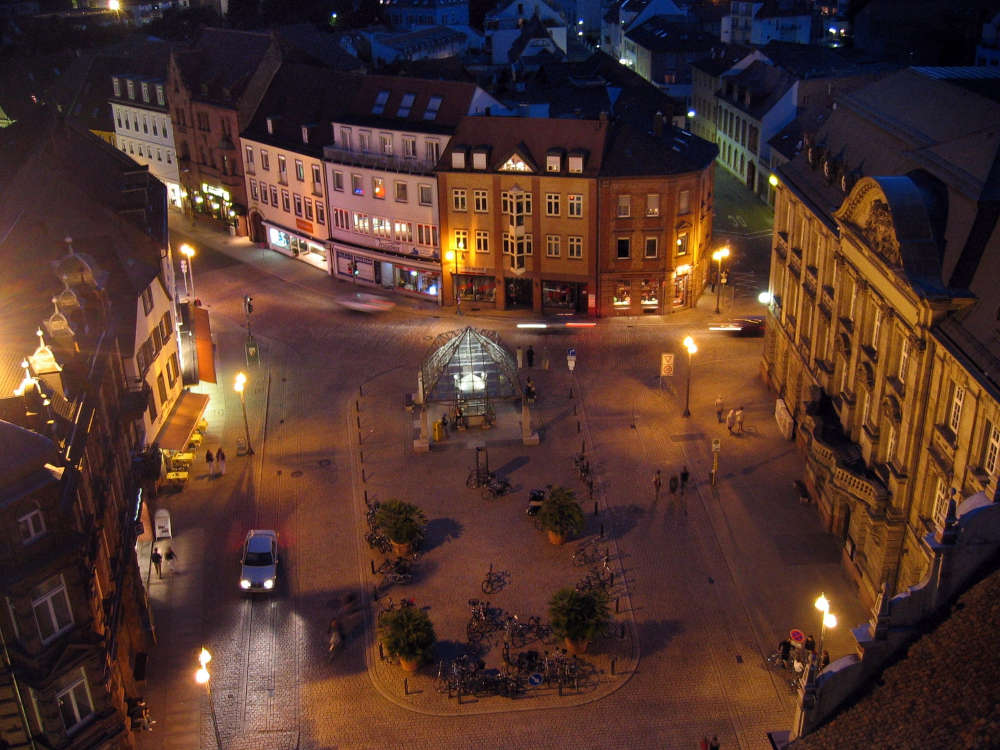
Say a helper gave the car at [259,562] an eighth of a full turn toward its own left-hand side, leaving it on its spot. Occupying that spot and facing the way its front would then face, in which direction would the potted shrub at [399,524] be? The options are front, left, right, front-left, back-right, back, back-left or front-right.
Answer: front-left

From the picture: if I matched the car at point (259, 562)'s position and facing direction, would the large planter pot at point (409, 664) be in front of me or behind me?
in front

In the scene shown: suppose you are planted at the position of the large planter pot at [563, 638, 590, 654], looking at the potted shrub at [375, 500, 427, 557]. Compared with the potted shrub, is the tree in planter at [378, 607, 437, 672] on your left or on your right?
left

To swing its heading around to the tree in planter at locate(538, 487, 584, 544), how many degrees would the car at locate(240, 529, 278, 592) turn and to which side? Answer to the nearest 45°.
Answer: approximately 90° to its left

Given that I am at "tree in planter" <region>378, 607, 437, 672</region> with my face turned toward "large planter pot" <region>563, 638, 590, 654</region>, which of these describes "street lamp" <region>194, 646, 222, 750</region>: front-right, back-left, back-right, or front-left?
back-right

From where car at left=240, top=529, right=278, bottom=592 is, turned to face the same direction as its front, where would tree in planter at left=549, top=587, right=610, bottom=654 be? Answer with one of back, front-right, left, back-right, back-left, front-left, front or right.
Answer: front-left

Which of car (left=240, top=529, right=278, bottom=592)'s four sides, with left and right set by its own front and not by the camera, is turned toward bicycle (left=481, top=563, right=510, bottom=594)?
left

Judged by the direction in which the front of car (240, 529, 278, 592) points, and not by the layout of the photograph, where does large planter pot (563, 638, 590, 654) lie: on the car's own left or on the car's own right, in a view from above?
on the car's own left

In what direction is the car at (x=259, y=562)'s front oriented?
toward the camera

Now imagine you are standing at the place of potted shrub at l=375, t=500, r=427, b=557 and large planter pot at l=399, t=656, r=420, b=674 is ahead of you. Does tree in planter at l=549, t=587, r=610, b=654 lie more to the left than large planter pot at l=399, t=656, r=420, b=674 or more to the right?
left

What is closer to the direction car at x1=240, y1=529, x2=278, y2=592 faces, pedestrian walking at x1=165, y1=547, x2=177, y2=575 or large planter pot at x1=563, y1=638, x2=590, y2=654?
the large planter pot

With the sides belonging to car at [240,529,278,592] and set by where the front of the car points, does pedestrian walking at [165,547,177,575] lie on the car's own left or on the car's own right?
on the car's own right

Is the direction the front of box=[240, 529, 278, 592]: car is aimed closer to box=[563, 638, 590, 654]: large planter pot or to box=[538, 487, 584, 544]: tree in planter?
the large planter pot
